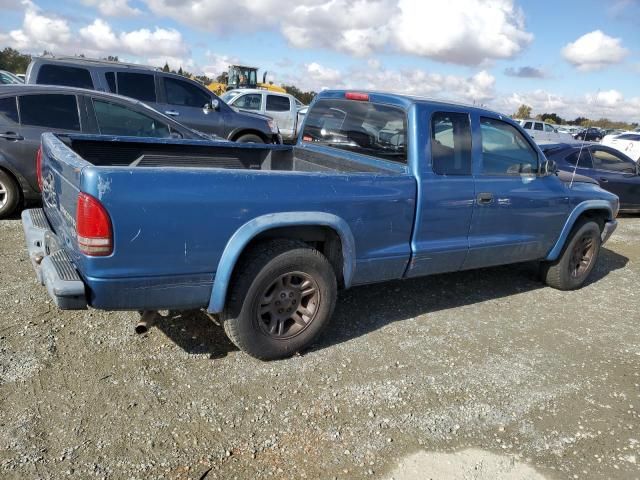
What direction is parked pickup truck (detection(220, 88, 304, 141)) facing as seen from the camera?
to the viewer's left

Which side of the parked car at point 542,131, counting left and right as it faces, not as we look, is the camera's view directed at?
right

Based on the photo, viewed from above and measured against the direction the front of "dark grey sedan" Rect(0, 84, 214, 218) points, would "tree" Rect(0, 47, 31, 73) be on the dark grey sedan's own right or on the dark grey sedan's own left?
on the dark grey sedan's own left

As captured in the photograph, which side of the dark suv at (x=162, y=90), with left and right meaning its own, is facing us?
right

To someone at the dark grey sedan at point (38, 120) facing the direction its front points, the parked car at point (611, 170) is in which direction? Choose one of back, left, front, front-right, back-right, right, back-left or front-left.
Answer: front

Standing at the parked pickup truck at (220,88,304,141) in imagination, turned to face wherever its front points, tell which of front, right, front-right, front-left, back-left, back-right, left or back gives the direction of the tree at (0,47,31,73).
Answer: front-right

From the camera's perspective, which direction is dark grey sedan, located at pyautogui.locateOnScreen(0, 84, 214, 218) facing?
to the viewer's right

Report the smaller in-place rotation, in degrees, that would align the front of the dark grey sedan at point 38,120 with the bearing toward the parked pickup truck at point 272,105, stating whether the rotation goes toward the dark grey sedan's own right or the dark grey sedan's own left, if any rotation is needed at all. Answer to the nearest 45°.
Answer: approximately 45° to the dark grey sedan's own left

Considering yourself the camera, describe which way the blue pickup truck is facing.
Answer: facing away from the viewer and to the right of the viewer

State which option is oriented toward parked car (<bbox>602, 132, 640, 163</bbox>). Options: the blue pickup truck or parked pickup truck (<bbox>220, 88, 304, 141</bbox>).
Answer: the blue pickup truck

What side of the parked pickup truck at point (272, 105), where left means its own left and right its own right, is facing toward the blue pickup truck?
left
